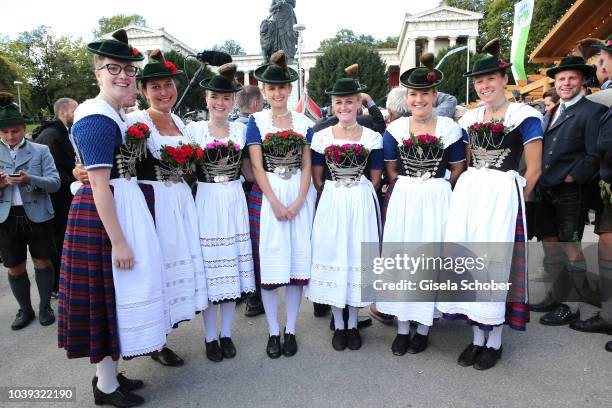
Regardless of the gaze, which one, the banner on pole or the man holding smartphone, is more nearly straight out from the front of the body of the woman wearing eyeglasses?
the banner on pole

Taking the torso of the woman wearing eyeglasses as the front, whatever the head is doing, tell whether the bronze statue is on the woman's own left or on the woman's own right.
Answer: on the woman's own left
